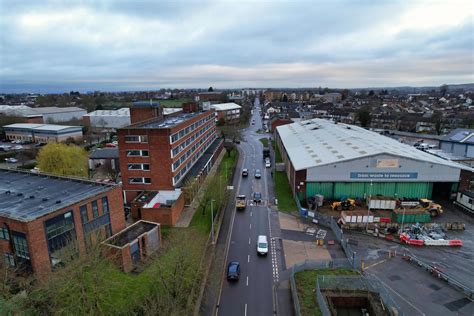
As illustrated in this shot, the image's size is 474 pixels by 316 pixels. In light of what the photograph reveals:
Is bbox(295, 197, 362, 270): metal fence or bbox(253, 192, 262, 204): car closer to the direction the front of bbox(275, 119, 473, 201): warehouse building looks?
the metal fence

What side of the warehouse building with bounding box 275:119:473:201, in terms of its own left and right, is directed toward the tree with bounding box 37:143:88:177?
right

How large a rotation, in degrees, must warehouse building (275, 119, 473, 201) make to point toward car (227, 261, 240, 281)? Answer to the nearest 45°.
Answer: approximately 45° to its right

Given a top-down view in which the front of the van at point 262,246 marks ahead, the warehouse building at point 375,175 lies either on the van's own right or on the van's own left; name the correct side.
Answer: on the van's own left

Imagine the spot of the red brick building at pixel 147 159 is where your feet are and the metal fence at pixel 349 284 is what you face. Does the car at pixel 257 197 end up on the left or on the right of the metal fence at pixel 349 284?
left

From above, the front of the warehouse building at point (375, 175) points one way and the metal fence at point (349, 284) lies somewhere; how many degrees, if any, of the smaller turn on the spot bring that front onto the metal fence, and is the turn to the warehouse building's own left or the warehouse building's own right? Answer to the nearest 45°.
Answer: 0° — it already faces it

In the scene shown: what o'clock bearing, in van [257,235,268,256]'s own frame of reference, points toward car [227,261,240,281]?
car [227,261,240,281] is roughly at 1 o'clock from van [257,235,268,256].

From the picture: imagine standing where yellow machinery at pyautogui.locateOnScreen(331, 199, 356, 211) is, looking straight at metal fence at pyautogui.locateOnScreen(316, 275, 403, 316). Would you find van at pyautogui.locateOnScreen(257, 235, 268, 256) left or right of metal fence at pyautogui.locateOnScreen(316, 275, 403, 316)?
right

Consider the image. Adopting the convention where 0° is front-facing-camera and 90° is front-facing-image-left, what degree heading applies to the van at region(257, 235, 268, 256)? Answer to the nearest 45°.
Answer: approximately 0°

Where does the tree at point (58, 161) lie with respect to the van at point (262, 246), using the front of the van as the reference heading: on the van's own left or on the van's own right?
on the van's own right

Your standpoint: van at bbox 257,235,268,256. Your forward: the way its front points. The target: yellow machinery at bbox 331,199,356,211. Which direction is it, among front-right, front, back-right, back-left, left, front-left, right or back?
back-left

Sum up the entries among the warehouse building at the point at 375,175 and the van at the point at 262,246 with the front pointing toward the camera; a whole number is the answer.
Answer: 2
